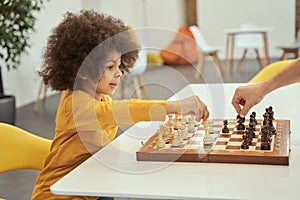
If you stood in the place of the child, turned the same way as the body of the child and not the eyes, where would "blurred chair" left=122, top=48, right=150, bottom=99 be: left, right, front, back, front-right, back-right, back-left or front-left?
left

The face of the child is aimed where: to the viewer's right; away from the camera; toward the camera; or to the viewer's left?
to the viewer's right

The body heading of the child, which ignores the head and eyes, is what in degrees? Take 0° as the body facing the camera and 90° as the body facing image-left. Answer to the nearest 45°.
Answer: approximately 270°

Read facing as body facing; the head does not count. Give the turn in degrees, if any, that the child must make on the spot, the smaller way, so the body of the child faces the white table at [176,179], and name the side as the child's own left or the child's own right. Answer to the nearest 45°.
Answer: approximately 45° to the child's own right

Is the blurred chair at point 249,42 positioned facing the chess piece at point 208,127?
yes

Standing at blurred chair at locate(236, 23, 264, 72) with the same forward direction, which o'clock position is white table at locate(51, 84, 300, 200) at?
The white table is roughly at 12 o'clock from the blurred chair.

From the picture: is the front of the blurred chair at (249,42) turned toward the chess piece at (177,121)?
yes

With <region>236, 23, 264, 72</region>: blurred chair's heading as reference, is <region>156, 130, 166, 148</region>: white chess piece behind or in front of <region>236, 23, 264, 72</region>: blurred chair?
in front

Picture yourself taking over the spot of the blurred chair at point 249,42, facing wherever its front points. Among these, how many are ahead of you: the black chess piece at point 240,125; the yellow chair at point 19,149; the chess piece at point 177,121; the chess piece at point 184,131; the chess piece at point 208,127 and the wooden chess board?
6

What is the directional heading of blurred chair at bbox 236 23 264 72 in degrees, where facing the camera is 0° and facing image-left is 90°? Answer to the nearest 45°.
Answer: approximately 0°
